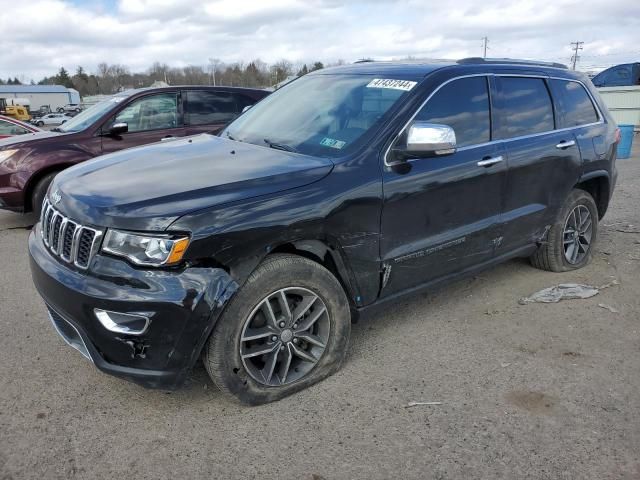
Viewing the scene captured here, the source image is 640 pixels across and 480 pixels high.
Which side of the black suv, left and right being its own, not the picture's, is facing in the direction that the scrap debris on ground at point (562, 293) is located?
left

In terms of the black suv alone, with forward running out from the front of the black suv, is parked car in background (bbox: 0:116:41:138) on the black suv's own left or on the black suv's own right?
on the black suv's own right

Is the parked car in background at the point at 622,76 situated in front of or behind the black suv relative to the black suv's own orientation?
behind
